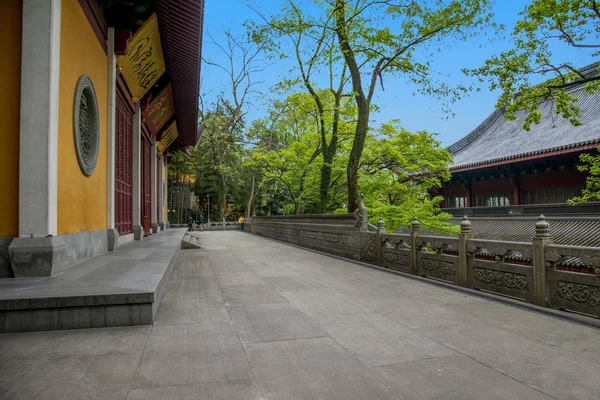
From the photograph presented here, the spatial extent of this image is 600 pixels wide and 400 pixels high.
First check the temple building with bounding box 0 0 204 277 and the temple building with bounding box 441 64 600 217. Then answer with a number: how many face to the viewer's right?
1

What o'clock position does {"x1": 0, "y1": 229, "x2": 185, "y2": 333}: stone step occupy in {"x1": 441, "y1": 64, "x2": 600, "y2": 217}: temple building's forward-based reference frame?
The stone step is roughly at 11 o'clock from the temple building.

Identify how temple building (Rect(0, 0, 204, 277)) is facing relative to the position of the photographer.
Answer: facing to the right of the viewer

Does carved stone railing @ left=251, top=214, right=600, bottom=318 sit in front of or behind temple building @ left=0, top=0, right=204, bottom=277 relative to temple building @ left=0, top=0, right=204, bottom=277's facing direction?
in front

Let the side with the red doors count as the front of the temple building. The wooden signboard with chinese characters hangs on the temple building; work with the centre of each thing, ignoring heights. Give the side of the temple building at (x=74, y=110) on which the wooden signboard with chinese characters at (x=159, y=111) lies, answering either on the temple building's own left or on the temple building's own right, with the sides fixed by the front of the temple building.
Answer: on the temple building's own left

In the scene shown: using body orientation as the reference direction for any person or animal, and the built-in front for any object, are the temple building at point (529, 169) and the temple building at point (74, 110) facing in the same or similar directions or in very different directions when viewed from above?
very different directions

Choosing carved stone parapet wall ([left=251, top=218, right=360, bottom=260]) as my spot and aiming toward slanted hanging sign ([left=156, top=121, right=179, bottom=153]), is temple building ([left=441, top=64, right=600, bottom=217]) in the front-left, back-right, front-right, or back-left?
back-right

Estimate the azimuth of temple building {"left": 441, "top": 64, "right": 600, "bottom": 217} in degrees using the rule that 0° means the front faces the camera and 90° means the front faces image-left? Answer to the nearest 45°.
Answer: approximately 45°
